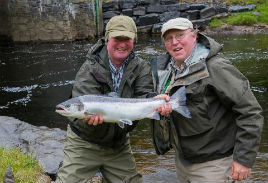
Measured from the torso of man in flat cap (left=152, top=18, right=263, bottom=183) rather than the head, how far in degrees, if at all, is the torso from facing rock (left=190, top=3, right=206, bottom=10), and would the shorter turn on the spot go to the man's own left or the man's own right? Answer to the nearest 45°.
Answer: approximately 135° to the man's own right

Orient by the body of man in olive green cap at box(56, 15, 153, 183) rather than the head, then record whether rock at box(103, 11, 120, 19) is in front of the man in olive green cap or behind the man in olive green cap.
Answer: behind

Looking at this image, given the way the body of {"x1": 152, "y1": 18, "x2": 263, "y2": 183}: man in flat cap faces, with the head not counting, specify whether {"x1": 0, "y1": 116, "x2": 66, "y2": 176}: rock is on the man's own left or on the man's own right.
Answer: on the man's own right

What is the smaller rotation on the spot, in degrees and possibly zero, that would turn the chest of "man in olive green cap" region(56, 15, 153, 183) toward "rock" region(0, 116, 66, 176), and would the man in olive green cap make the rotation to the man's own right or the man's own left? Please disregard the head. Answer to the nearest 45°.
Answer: approximately 135° to the man's own right

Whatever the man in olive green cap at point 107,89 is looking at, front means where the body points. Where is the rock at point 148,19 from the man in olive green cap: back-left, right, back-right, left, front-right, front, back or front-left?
back

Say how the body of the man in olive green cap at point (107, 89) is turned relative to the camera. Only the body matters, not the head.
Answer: toward the camera

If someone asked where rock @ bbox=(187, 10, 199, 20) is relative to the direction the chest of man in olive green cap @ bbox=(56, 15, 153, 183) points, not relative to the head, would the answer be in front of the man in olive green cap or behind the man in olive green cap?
behind

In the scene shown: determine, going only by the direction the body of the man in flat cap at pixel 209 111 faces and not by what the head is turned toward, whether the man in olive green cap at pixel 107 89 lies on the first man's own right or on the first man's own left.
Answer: on the first man's own right

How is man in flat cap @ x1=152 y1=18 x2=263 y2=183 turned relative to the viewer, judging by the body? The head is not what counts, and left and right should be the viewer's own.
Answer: facing the viewer and to the left of the viewer

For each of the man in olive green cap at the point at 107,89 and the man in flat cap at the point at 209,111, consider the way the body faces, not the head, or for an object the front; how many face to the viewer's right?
0

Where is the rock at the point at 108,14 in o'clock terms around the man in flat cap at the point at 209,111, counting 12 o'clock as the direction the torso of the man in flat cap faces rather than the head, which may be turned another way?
The rock is roughly at 4 o'clock from the man in flat cap.

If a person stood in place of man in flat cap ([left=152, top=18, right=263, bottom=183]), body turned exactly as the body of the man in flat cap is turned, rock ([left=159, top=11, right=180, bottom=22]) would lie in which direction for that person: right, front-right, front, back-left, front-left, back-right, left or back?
back-right

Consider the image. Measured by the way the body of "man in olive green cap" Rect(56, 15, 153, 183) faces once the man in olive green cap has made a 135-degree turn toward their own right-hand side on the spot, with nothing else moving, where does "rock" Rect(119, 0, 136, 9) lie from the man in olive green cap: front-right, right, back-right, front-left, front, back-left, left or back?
front-right

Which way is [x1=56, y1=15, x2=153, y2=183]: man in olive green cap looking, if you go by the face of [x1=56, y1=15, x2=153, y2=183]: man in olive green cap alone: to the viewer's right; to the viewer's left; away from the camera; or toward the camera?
toward the camera
